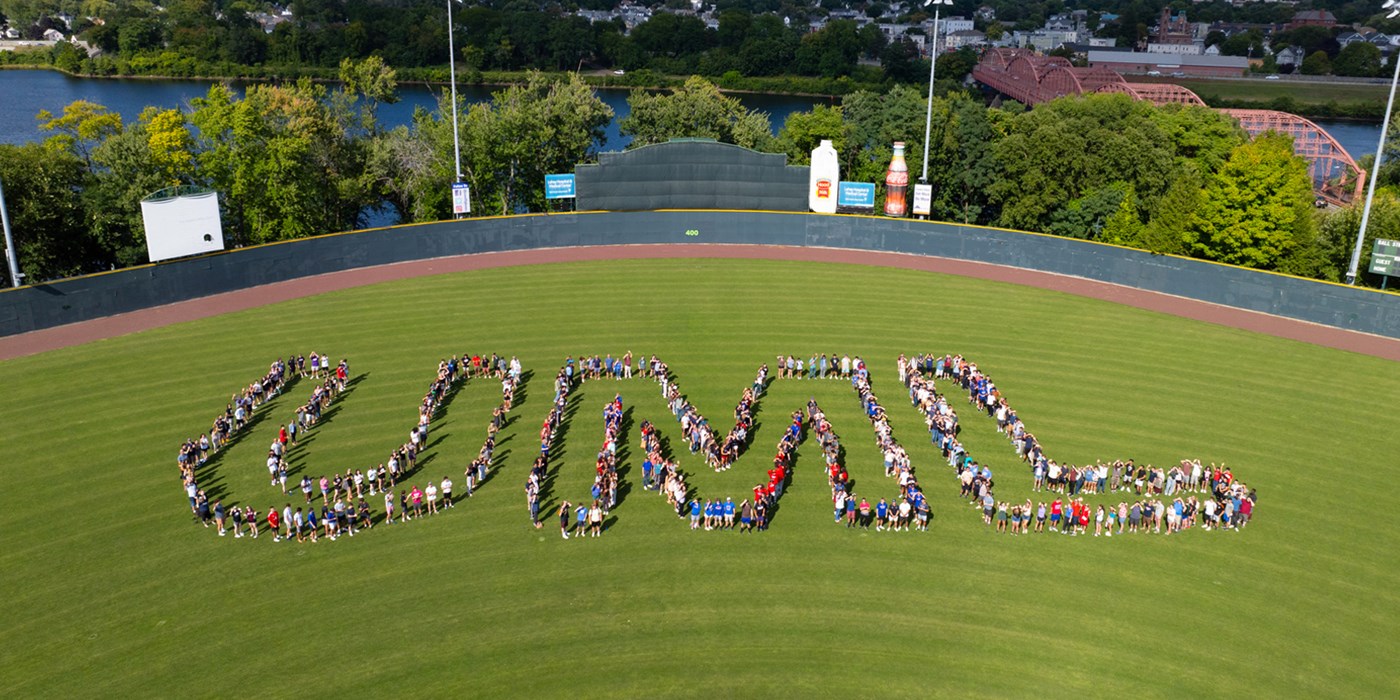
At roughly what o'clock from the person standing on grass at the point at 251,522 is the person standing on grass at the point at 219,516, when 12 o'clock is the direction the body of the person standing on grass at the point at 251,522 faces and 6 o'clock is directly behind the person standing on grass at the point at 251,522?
the person standing on grass at the point at 219,516 is roughly at 4 o'clock from the person standing on grass at the point at 251,522.

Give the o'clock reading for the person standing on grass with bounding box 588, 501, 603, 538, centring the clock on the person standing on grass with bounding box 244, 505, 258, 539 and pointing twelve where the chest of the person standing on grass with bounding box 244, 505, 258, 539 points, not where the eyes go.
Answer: the person standing on grass with bounding box 588, 501, 603, 538 is roughly at 10 o'clock from the person standing on grass with bounding box 244, 505, 258, 539.

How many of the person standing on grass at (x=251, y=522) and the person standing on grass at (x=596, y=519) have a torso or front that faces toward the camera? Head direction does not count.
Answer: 2

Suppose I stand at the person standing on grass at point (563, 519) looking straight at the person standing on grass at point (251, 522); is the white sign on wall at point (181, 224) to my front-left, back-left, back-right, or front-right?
front-right

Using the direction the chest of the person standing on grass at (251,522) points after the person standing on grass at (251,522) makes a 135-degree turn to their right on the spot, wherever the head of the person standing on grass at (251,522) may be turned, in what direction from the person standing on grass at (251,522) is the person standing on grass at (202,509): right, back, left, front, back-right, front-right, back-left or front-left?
front

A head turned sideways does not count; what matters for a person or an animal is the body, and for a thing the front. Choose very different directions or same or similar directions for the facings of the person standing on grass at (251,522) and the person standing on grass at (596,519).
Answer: same or similar directions

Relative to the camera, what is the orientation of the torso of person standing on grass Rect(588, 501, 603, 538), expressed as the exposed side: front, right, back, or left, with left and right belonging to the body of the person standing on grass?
front

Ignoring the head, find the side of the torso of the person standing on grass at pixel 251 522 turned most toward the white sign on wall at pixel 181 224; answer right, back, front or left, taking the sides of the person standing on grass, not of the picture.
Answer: back

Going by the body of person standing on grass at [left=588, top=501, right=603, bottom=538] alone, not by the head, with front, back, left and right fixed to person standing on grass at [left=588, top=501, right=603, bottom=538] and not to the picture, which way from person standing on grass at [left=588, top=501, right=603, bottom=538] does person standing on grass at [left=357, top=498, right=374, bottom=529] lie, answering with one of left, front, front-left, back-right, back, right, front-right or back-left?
right

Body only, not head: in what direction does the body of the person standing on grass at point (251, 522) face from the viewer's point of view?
toward the camera

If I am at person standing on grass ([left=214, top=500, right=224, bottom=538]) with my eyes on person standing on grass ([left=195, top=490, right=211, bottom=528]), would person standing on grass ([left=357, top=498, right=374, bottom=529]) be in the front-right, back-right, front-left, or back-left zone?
back-right
